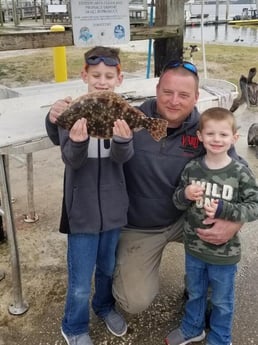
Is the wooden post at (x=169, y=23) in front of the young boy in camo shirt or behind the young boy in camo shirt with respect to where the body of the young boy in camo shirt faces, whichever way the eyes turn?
behind

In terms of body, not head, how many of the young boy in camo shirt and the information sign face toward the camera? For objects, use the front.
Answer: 2

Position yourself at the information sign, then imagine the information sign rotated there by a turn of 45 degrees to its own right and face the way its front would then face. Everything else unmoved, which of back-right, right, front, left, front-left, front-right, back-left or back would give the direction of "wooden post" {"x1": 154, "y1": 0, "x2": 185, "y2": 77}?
back

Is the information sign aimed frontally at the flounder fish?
yes

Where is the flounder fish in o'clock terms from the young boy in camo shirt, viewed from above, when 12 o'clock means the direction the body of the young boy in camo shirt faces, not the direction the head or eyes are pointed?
The flounder fish is roughly at 2 o'clock from the young boy in camo shirt.

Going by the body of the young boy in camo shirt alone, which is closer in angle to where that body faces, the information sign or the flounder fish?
the flounder fish

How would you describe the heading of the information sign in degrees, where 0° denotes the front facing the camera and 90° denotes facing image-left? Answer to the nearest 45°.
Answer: approximately 0°

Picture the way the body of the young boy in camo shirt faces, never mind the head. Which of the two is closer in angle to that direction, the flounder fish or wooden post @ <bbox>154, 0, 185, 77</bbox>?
the flounder fish

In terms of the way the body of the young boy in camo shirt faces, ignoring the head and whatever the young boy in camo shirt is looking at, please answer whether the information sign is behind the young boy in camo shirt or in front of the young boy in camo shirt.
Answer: behind
